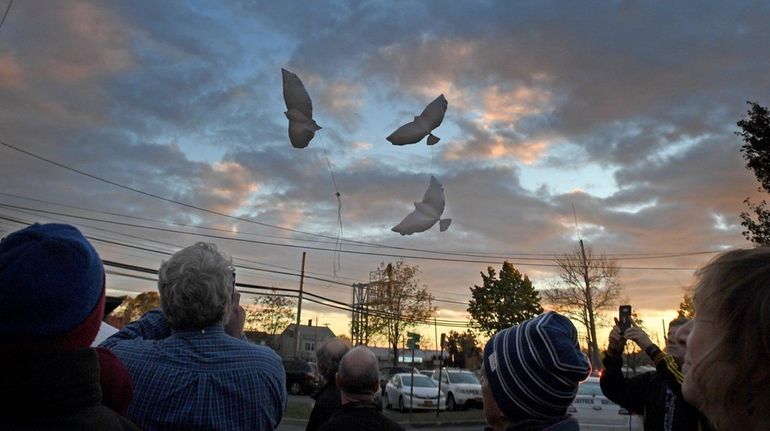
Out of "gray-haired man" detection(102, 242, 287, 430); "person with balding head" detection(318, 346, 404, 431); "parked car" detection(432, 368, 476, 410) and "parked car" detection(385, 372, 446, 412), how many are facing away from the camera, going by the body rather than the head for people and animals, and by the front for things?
2

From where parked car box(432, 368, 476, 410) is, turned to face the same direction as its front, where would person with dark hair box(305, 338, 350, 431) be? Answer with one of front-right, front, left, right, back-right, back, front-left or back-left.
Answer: front-right

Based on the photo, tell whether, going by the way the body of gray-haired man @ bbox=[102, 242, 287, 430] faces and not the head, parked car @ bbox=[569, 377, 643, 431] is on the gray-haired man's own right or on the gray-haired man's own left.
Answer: on the gray-haired man's own right

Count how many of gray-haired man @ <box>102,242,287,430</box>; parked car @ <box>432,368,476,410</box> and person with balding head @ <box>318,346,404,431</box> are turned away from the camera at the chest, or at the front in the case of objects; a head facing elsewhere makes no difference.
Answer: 2

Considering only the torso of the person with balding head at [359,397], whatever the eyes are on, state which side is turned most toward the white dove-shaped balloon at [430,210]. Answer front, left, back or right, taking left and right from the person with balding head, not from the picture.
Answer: front

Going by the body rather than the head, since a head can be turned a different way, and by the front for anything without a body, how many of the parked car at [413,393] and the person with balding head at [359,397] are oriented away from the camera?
1

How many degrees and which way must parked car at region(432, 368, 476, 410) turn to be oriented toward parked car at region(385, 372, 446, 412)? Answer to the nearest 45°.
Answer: approximately 90° to its right

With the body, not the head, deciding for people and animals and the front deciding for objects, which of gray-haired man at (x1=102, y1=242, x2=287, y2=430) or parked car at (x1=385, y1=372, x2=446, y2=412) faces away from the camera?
the gray-haired man

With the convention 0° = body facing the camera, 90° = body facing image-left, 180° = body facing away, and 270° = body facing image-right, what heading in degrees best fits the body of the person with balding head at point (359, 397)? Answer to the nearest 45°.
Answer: approximately 180°

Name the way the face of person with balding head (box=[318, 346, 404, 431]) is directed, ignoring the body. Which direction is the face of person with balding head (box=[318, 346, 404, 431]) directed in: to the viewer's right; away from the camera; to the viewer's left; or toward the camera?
away from the camera

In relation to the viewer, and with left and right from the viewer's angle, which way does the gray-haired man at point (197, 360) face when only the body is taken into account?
facing away from the viewer

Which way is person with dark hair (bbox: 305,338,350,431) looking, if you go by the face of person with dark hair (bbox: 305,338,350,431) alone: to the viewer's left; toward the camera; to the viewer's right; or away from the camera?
away from the camera

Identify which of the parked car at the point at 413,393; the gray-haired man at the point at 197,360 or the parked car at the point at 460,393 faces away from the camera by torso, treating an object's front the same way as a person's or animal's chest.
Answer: the gray-haired man

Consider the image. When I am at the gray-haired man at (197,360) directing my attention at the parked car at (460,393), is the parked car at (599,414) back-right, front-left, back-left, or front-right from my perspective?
front-right
